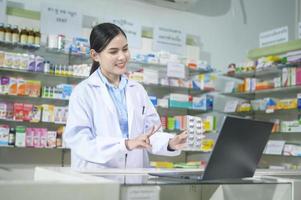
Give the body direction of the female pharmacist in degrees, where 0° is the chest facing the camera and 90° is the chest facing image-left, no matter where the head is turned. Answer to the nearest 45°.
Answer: approximately 315°

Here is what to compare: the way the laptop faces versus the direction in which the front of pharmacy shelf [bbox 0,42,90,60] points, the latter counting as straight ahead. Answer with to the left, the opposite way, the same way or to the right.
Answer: the opposite way

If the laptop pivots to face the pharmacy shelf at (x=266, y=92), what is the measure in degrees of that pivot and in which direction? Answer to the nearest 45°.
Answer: approximately 45° to its right

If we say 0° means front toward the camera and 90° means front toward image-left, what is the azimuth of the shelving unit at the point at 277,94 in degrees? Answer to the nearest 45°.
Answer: approximately 45°

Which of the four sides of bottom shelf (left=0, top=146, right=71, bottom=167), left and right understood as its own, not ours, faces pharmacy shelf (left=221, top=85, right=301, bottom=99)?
left

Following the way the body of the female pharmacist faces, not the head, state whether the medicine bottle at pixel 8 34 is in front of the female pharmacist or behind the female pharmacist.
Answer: behind

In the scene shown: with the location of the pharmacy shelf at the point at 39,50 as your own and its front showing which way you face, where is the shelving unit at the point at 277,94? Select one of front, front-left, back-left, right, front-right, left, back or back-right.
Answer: front-left

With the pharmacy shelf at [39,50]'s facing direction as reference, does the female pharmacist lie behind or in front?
in front

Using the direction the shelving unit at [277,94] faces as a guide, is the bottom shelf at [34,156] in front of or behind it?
in front

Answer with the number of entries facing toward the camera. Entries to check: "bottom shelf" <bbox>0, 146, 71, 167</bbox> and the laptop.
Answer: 1

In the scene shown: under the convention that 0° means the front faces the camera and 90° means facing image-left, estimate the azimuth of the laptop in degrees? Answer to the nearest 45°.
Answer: approximately 135°

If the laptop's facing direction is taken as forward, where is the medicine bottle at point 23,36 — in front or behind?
in front

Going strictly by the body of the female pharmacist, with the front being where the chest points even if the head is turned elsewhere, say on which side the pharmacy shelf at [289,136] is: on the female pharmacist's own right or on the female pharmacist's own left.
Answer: on the female pharmacist's own left

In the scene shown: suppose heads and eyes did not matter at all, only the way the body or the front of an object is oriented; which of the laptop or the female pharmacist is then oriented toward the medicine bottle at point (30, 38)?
the laptop
